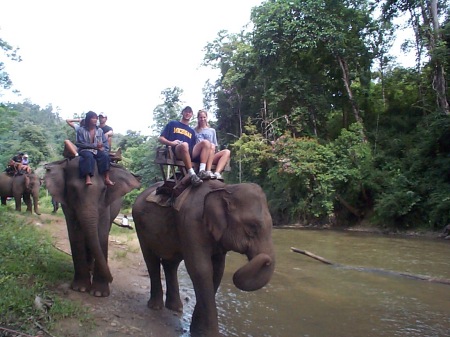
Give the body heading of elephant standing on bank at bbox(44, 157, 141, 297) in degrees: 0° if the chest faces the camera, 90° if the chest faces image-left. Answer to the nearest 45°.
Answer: approximately 0°

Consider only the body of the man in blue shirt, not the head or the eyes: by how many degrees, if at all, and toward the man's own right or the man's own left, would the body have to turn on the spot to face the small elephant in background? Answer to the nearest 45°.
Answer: approximately 180°

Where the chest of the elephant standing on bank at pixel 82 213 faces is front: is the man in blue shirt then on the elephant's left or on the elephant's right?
on the elephant's left

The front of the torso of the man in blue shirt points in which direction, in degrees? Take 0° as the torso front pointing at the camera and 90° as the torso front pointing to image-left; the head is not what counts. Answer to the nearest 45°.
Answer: approximately 315°

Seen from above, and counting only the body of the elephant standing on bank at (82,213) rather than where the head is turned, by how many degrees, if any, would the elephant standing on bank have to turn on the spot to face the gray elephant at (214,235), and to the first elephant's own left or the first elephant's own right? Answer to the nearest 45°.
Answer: approximately 45° to the first elephant's own left

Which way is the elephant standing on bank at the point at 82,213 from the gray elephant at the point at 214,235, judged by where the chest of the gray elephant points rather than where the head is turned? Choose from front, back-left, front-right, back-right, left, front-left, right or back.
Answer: back

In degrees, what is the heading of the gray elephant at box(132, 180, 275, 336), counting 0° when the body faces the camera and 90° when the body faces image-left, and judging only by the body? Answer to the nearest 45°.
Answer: approximately 315°

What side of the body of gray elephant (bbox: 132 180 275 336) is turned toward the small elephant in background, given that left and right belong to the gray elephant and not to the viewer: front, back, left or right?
back
